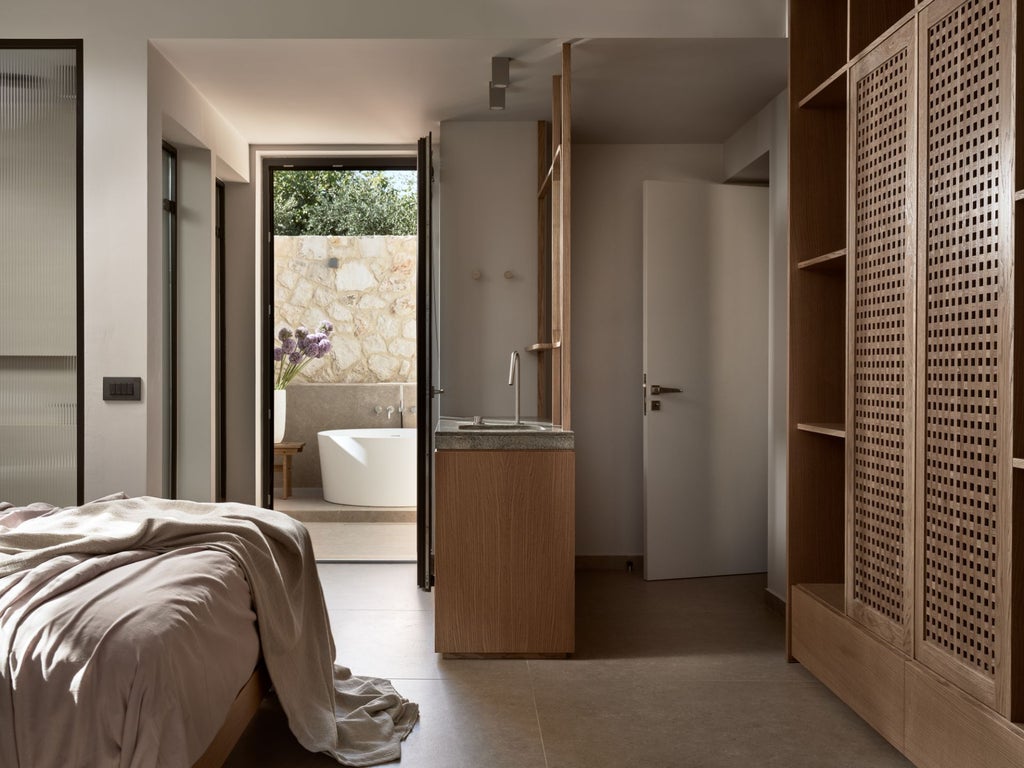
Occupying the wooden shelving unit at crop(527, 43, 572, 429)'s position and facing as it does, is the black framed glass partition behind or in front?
in front

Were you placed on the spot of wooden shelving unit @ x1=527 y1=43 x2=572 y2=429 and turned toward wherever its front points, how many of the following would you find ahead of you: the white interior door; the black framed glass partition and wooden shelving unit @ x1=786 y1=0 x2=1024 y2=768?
1

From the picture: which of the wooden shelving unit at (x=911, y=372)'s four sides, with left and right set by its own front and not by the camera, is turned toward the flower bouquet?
right

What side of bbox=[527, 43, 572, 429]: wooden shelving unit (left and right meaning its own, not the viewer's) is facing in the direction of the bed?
left

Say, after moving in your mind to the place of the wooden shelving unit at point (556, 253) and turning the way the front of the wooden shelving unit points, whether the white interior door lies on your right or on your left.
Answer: on your right

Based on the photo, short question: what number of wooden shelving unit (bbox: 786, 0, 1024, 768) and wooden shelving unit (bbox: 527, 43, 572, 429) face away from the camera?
0

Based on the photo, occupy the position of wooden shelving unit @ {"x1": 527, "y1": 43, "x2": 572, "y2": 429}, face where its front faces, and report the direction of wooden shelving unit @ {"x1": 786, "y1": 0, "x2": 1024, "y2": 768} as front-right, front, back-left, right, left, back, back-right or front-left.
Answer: back-left

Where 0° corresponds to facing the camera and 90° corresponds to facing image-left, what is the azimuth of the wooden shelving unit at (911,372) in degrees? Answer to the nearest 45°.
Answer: approximately 45°

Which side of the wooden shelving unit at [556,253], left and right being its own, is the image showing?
left

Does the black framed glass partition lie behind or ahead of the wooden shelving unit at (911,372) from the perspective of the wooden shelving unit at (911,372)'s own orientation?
ahead

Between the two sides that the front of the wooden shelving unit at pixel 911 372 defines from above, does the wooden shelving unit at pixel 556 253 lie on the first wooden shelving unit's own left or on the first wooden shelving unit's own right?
on the first wooden shelving unit's own right

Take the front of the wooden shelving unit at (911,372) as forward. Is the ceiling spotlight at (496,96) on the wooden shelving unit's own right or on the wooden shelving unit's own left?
on the wooden shelving unit's own right
